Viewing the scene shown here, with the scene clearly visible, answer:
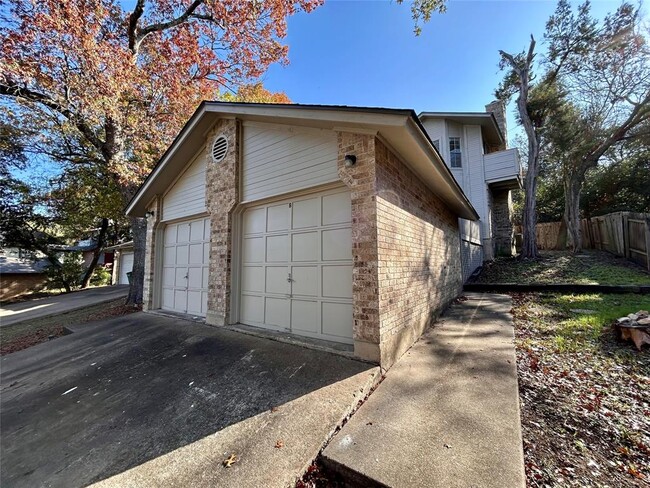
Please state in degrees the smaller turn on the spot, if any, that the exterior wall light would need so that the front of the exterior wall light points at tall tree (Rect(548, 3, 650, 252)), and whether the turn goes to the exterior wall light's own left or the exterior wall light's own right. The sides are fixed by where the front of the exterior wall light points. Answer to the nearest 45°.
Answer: approximately 180°

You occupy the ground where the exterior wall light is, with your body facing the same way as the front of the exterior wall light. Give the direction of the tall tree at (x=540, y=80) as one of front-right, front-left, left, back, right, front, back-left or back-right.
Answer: back

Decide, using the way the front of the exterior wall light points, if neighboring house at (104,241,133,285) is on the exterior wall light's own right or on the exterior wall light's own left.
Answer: on the exterior wall light's own right

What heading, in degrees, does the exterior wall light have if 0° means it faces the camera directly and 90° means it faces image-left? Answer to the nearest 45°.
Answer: approximately 45°

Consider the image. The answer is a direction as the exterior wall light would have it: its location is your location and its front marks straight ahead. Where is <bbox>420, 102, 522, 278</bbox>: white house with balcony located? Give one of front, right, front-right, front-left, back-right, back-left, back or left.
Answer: back

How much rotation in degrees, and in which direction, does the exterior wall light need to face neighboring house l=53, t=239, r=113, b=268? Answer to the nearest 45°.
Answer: approximately 90° to its right

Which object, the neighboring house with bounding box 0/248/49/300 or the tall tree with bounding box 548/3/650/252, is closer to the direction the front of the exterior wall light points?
the neighboring house

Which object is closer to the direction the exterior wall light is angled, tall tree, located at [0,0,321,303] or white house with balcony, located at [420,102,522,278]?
the tall tree
